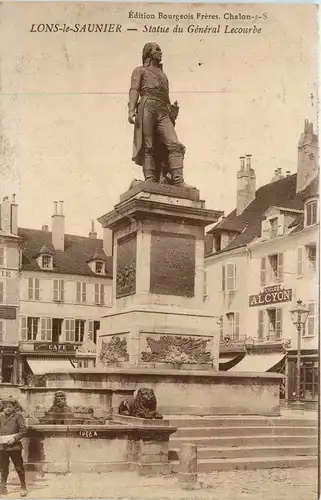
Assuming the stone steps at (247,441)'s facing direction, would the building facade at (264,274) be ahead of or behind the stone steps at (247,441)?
behind

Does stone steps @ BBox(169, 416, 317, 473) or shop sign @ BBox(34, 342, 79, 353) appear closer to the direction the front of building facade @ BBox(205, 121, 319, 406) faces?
the stone steps

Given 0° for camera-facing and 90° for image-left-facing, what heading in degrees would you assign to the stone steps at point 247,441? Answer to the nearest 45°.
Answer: approximately 0°

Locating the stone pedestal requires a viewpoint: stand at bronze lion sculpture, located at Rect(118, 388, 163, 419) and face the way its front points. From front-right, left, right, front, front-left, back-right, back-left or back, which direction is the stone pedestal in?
back-left

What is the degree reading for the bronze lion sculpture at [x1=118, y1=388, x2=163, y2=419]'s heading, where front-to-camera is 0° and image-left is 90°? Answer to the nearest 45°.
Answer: approximately 315°

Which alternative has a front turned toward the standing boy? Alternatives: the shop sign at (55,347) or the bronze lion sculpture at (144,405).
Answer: the shop sign

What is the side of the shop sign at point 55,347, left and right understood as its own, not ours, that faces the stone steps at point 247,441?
front
